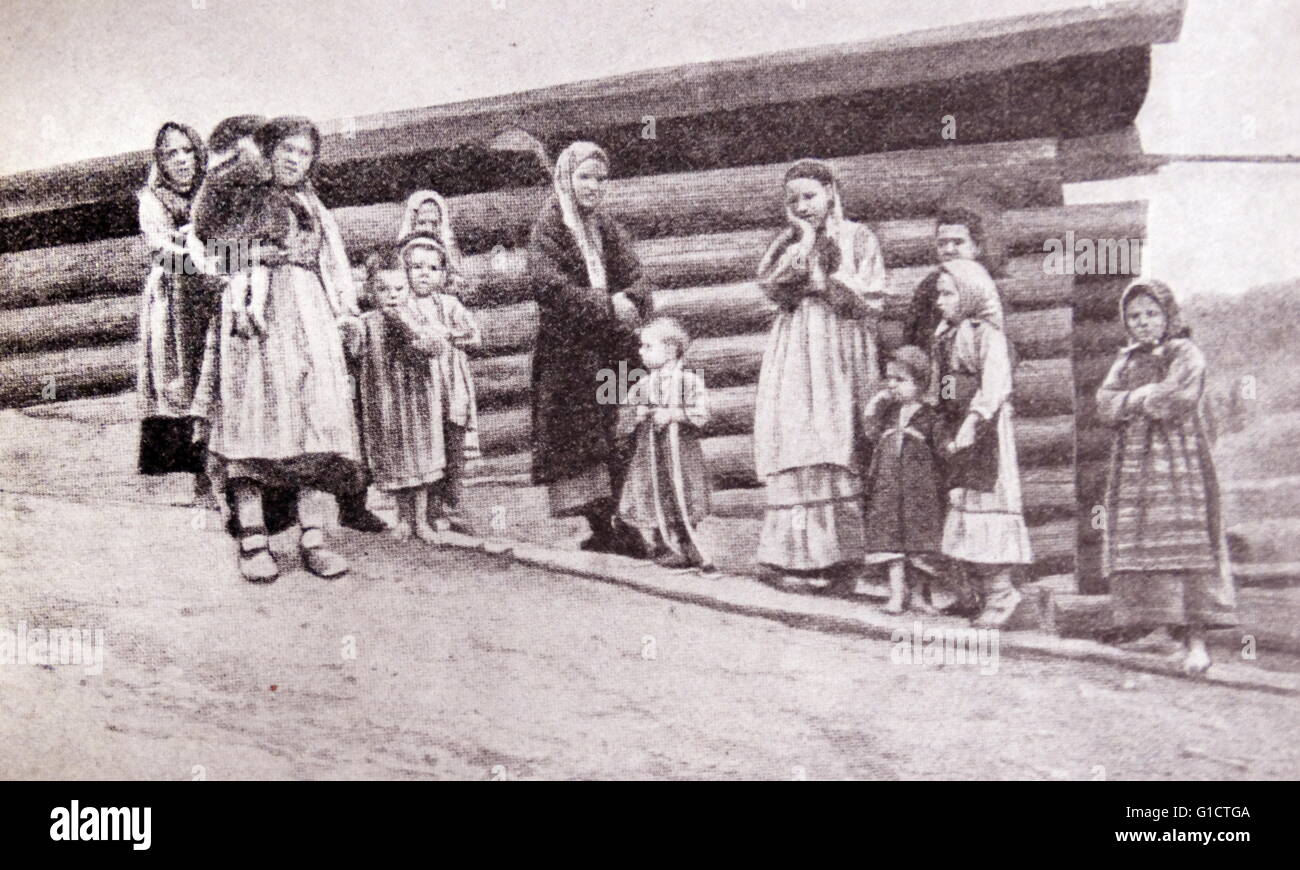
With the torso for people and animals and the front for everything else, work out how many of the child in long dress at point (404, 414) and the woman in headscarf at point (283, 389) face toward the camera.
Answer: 2

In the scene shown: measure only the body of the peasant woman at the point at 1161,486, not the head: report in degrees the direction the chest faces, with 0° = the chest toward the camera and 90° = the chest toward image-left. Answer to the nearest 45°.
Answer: approximately 45°

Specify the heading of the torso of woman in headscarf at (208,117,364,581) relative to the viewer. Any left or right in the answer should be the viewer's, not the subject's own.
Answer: facing the viewer

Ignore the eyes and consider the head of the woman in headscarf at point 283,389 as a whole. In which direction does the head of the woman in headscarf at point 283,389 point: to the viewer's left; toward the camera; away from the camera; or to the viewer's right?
toward the camera

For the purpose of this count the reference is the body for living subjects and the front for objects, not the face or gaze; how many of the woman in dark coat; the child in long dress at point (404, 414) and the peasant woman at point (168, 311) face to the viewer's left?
0

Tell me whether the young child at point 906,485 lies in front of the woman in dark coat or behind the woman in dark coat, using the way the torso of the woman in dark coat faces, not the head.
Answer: in front

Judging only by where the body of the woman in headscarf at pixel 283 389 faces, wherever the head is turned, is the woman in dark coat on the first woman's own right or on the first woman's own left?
on the first woman's own left

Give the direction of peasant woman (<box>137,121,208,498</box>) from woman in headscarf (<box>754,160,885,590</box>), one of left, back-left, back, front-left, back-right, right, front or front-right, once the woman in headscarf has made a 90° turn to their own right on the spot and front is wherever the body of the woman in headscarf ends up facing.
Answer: front-left

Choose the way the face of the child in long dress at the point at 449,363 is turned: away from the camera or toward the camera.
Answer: toward the camera

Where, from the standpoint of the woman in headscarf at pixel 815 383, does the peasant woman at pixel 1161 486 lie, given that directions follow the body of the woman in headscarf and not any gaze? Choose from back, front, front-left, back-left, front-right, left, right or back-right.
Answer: back-left

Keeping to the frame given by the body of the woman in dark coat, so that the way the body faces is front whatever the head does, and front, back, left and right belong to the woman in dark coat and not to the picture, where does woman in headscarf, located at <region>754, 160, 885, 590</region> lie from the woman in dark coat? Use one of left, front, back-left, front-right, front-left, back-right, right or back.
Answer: front-left
